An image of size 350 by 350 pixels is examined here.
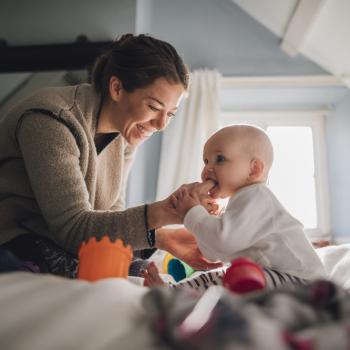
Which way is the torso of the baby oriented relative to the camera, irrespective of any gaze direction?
to the viewer's left

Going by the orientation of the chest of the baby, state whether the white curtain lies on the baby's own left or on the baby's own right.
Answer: on the baby's own right

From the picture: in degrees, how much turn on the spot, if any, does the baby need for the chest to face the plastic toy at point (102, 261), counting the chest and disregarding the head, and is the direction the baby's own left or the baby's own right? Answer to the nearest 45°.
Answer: approximately 45° to the baby's own left

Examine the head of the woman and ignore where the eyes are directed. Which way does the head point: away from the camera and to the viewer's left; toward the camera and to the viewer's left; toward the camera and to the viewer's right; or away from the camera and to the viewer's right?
toward the camera and to the viewer's right
